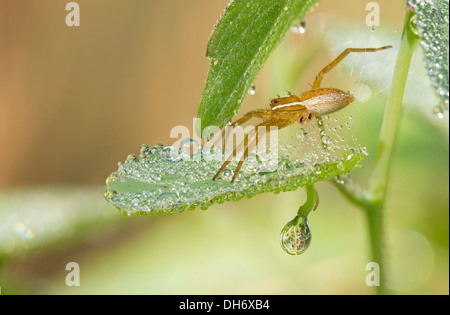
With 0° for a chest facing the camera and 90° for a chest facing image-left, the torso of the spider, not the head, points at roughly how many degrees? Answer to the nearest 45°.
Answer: approximately 90°
